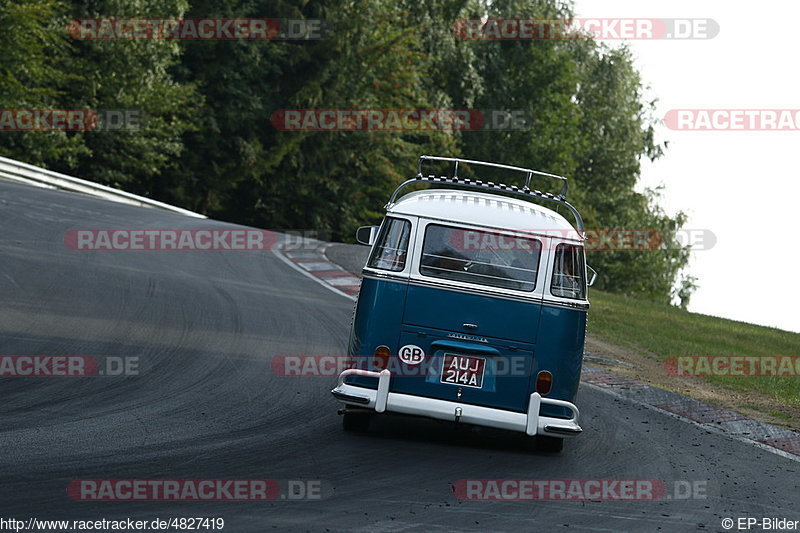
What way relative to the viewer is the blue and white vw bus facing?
away from the camera

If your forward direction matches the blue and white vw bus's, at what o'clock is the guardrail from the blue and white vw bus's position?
The guardrail is roughly at 11 o'clock from the blue and white vw bus.
